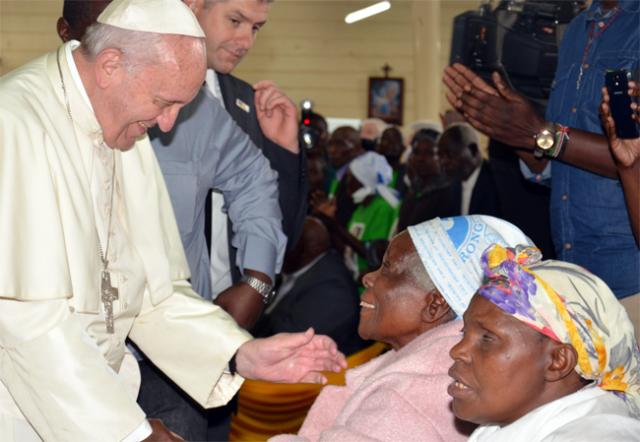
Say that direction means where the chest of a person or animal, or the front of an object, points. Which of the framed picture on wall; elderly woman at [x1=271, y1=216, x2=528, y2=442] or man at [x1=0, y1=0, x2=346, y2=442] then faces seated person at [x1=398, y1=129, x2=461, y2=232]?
the framed picture on wall

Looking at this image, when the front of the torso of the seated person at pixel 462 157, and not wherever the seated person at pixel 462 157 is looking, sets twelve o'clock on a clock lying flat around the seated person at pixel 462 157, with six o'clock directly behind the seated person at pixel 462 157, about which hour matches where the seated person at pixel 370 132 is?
the seated person at pixel 370 132 is roughly at 4 o'clock from the seated person at pixel 462 157.

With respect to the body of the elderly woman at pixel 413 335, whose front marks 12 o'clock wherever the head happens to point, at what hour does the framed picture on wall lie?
The framed picture on wall is roughly at 3 o'clock from the elderly woman.

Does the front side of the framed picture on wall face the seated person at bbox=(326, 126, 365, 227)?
yes

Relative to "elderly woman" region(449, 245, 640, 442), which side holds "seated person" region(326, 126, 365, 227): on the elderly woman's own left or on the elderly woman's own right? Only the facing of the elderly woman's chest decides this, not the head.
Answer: on the elderly woman's own right

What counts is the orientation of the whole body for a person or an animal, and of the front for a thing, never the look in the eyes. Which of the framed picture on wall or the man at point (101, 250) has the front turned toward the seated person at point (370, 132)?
the framed picture on wall

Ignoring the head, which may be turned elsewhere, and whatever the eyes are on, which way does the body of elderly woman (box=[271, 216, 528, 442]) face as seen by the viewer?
to the viewer's left
